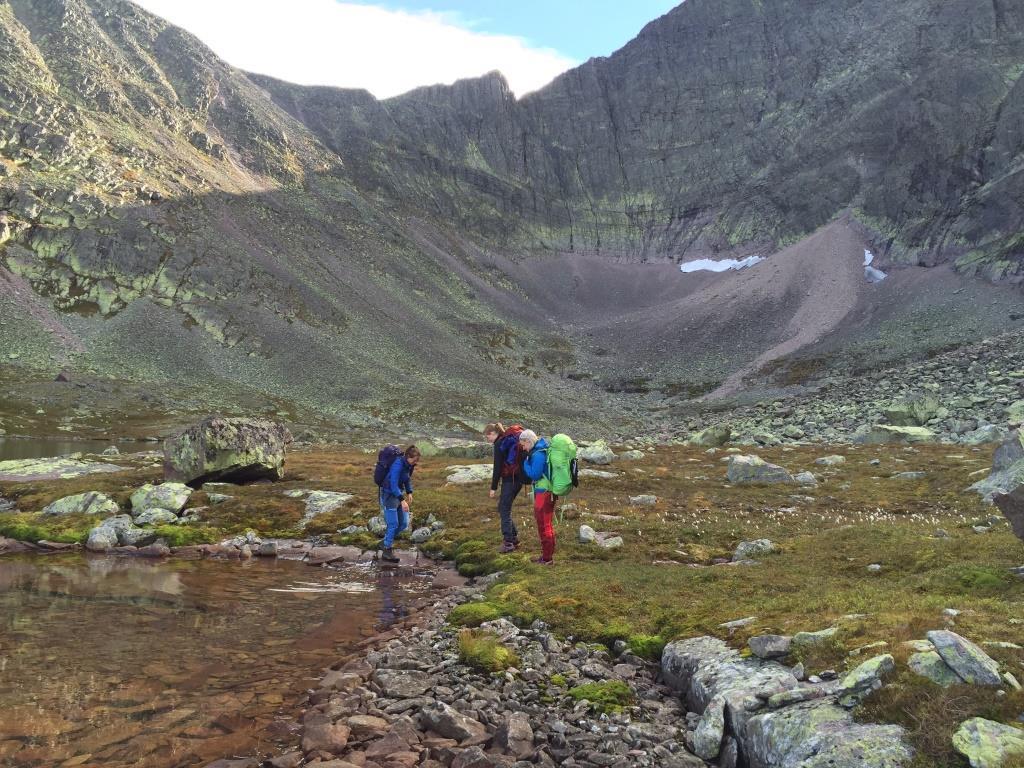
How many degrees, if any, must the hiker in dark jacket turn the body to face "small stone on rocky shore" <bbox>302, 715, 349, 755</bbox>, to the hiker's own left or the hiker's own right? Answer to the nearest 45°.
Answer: approximately 90° to the hiker's own left

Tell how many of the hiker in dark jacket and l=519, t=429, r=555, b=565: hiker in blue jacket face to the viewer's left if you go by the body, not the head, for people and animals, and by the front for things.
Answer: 2

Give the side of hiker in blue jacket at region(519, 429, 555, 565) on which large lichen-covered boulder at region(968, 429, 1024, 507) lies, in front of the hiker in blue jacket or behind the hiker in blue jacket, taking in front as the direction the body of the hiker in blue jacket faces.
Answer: behind

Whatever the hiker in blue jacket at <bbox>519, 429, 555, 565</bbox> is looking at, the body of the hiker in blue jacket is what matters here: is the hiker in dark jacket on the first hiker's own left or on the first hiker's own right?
on the first hiker's own right

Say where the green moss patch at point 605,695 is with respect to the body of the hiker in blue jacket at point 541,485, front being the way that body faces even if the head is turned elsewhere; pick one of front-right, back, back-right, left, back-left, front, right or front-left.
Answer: left

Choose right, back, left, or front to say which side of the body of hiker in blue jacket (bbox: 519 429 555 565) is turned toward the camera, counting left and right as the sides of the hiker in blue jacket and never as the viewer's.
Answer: left

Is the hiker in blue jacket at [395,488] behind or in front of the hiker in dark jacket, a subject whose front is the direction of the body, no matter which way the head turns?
in front

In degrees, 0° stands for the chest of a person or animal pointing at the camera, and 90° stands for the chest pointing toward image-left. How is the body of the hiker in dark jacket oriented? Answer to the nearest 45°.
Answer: approximately 90°

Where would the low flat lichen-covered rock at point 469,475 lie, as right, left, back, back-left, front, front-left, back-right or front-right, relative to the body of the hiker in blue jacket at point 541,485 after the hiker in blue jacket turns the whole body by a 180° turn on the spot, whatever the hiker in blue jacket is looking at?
left

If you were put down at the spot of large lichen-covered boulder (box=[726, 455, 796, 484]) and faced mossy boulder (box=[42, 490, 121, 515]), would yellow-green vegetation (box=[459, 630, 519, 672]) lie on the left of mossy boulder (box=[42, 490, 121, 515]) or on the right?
left

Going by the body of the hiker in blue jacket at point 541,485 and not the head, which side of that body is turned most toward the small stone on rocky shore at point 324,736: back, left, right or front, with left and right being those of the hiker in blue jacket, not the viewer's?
left

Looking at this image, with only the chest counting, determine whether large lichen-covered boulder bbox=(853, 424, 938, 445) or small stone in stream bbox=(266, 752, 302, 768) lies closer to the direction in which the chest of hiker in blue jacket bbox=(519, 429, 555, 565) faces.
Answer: the small stone in stream

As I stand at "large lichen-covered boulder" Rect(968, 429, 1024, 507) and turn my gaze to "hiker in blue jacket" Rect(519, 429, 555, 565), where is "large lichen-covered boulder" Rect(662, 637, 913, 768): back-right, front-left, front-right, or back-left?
front-left
